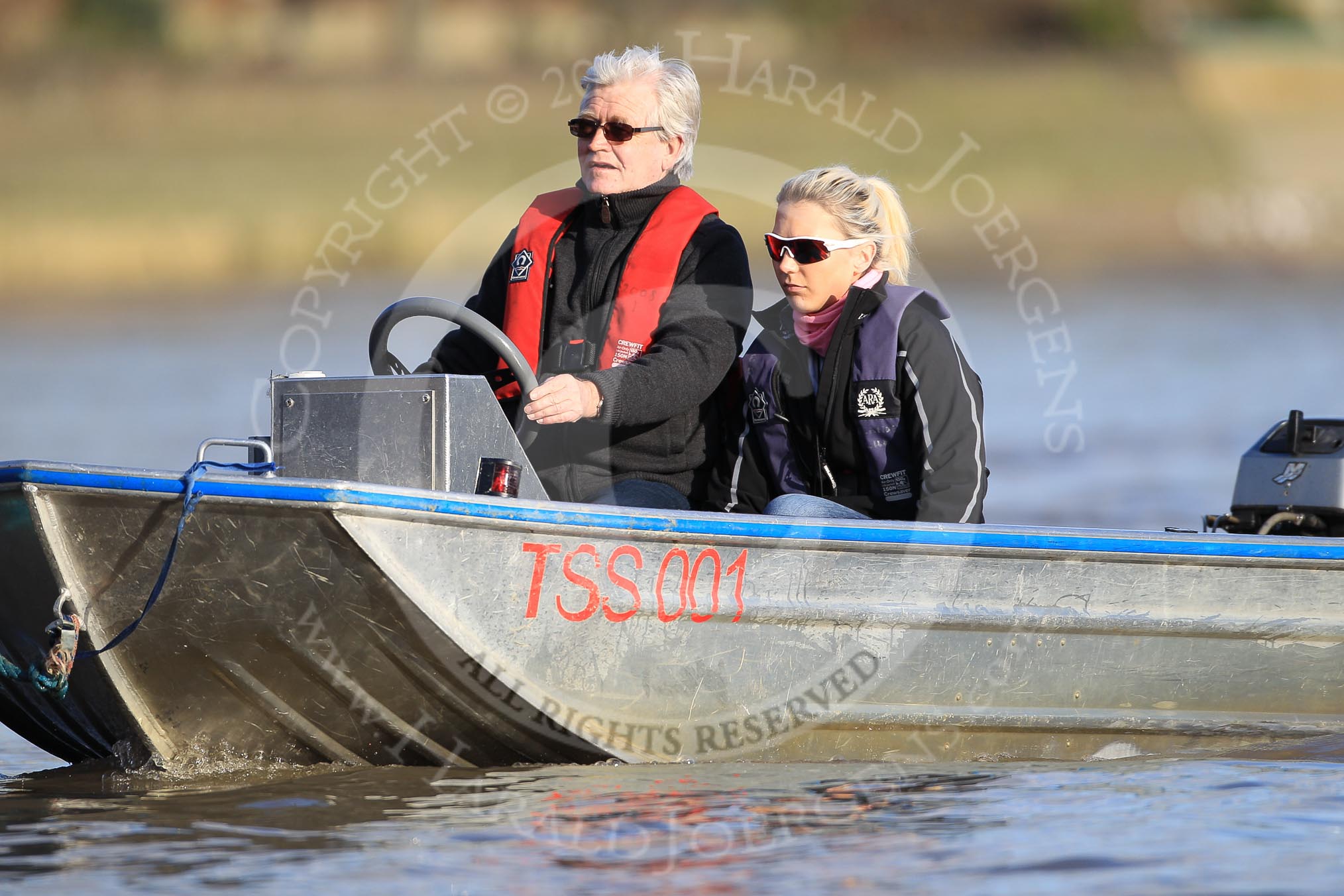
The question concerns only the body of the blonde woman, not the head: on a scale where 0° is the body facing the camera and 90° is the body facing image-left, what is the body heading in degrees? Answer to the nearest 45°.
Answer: approximately 45°

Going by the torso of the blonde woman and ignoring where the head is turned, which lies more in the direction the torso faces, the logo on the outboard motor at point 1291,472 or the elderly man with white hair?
the elderly man with white hair

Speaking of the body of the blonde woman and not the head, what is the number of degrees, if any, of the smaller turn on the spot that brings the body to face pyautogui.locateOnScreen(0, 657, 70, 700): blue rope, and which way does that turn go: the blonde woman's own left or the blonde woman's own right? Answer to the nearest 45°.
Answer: approximately 45° to the blonde woman's own right
